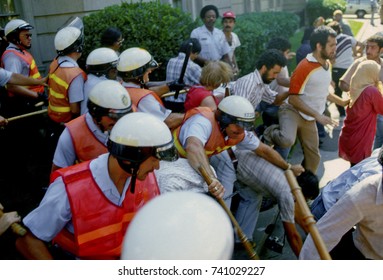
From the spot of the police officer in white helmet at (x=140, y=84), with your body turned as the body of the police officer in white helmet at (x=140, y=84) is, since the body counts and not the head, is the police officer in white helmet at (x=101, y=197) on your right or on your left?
on your right

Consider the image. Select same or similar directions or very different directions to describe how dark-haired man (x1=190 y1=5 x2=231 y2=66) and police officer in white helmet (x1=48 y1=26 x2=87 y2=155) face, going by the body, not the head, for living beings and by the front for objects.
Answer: very different directions

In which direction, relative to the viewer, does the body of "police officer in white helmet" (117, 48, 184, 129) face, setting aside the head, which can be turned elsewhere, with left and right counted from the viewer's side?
facing to the right of the viewer

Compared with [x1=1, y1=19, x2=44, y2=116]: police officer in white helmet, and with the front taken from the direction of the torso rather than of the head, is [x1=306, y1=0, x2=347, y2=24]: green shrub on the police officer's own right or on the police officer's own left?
on the police officer's own left

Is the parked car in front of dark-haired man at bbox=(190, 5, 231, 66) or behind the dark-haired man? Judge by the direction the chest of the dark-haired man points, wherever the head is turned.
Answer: behind
